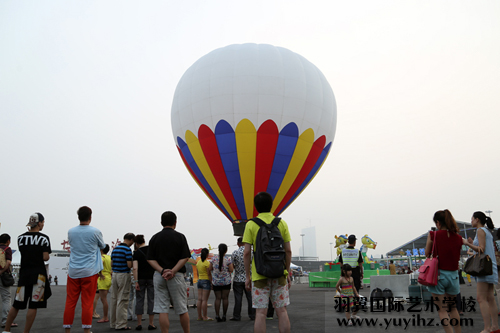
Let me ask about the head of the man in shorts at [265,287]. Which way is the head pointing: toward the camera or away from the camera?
away from the camera

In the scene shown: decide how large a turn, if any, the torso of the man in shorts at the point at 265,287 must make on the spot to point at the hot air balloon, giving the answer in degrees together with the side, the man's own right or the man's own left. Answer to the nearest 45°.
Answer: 0° — they already face it

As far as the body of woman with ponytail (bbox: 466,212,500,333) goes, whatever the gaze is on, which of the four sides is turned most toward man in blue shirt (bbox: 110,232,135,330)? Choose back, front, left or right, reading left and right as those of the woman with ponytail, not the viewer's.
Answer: front

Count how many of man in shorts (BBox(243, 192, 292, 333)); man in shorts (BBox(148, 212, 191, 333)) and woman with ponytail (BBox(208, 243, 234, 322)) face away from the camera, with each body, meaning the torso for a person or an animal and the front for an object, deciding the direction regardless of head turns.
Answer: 3

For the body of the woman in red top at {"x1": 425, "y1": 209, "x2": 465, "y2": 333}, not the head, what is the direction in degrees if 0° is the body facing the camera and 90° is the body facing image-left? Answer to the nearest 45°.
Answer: approximately 135°

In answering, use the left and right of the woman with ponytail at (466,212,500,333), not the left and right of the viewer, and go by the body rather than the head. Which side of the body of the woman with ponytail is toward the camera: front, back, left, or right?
left

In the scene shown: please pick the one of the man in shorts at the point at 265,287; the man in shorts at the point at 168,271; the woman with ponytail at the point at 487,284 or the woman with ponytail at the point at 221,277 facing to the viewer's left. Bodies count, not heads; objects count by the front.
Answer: the woman with ponytail at the point at 487,284

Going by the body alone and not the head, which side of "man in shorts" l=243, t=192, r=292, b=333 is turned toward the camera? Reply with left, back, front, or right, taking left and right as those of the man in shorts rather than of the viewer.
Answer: back

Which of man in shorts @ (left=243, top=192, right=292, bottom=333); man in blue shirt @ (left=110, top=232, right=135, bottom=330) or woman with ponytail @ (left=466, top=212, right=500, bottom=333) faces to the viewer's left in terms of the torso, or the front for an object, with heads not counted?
the woman with ponytail

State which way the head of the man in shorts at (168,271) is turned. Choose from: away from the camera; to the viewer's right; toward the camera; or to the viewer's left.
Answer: away from the camera

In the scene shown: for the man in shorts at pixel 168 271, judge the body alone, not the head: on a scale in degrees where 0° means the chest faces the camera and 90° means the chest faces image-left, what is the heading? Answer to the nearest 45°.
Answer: approximately 180°

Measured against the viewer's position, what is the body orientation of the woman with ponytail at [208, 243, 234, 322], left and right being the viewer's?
facing away from the viewer

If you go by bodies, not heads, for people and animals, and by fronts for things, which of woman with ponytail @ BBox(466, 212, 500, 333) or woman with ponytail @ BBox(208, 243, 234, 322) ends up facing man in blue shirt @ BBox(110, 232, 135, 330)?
woman with ponytail @ BBox(466, 212, 500, 333)
